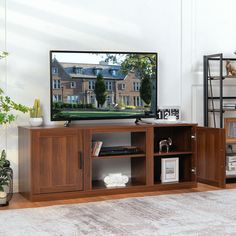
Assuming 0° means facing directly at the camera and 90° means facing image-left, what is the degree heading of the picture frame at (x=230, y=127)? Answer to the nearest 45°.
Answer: approximately 0°

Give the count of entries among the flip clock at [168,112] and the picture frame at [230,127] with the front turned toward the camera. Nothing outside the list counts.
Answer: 2

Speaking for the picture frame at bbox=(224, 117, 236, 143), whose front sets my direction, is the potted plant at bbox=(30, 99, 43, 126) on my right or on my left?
on my right
